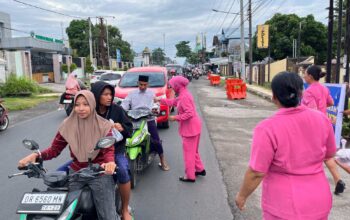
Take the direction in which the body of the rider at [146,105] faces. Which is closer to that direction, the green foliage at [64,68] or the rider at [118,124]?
the rider

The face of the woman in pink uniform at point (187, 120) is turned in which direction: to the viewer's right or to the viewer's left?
to the viewer's left

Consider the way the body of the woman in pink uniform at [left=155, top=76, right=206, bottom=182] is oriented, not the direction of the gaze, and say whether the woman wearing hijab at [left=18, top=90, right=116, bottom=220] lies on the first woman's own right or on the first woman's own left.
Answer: on the first woman's own left

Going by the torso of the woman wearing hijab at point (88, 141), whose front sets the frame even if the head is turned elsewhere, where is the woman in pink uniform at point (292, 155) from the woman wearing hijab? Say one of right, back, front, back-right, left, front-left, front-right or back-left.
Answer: left

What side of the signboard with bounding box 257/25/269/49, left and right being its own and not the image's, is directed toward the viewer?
front

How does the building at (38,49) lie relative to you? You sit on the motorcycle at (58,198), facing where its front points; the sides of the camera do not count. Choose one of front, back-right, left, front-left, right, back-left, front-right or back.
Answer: back-right

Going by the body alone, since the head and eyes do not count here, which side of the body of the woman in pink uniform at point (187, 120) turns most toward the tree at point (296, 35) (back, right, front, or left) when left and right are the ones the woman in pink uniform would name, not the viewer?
right

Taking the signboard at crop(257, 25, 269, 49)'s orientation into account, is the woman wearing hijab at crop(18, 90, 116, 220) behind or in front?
in front

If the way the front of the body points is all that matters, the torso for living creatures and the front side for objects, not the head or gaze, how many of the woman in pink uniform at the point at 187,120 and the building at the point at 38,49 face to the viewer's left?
1

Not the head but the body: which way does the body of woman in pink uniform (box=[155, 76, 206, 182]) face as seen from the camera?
to the viewer's left

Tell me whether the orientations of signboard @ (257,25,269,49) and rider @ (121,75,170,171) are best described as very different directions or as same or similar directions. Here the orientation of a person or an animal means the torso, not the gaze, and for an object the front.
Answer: same or similar directions

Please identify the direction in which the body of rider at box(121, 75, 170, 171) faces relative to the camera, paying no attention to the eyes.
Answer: toward the camera

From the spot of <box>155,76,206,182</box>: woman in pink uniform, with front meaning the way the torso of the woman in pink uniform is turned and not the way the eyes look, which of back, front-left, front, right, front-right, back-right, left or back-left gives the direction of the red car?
right

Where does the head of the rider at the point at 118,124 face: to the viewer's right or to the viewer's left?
to the viewer's right

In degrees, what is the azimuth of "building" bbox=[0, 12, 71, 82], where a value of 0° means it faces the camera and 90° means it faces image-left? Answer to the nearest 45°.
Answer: approximately 315°

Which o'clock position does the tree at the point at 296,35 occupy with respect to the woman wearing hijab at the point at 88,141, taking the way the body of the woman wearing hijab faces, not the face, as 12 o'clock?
The tree is roughly at 6 o'clock from the woman wearing hijab.

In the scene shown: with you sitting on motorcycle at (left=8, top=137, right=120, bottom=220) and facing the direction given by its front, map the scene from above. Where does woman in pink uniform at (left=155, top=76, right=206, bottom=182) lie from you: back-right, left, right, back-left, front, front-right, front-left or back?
back
